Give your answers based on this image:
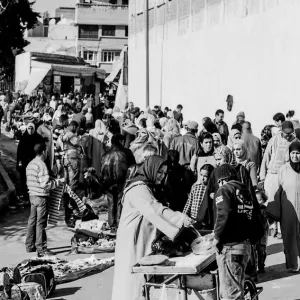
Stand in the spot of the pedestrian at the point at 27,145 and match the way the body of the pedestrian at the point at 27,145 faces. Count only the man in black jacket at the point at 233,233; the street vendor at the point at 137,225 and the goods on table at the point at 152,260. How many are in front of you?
3

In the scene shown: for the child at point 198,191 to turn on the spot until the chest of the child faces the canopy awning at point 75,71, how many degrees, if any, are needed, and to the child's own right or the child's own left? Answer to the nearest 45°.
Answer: approximately 135° to the child's own right

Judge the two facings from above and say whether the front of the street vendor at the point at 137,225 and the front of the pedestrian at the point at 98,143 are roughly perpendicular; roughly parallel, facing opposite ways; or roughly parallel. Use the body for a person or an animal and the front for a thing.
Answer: roughly perpendicular

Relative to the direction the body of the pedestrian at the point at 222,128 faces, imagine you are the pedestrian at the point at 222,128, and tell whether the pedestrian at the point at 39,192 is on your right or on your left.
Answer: on your right

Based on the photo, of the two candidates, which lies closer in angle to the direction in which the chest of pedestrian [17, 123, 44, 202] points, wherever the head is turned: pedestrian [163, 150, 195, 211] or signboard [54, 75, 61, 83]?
the pedestrian
